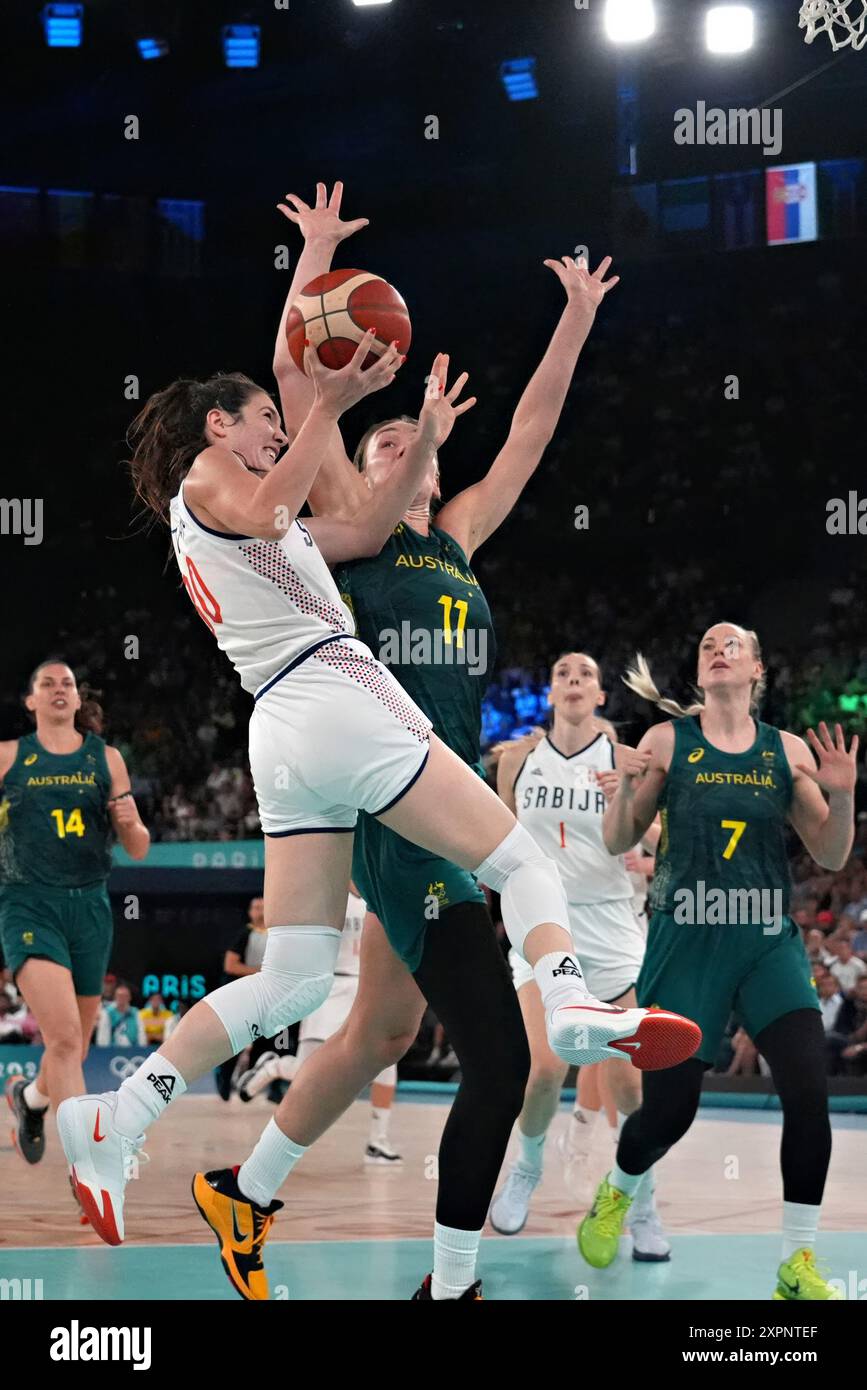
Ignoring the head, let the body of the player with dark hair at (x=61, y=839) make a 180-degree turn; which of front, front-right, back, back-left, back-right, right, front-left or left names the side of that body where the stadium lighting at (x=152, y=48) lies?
front

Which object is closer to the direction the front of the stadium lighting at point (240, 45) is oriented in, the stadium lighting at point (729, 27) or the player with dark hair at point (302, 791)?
the player with dark hair

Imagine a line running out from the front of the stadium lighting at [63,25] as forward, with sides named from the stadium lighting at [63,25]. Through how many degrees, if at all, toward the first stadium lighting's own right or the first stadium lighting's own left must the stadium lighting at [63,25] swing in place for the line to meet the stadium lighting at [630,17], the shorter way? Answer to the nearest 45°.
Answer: approximately 45° to the first stadium lighting's own left

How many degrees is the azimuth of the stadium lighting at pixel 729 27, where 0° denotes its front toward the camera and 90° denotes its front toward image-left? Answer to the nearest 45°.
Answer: approximately 0°

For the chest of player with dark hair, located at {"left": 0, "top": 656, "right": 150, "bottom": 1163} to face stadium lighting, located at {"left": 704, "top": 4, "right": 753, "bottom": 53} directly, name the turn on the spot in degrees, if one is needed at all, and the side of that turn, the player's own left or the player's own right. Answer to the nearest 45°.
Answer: approximately 135° to the player's own left
